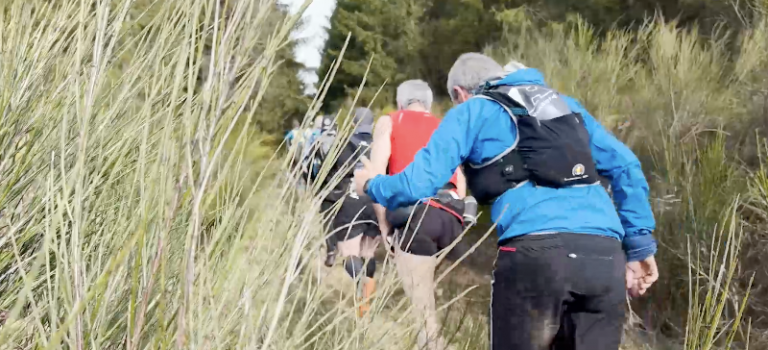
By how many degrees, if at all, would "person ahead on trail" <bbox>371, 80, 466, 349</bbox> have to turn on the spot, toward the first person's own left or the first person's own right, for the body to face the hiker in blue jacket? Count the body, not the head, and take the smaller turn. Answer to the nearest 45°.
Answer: approximately 180°

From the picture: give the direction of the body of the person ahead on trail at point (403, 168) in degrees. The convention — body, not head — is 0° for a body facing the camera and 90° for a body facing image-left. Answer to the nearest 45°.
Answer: approximately 180°
